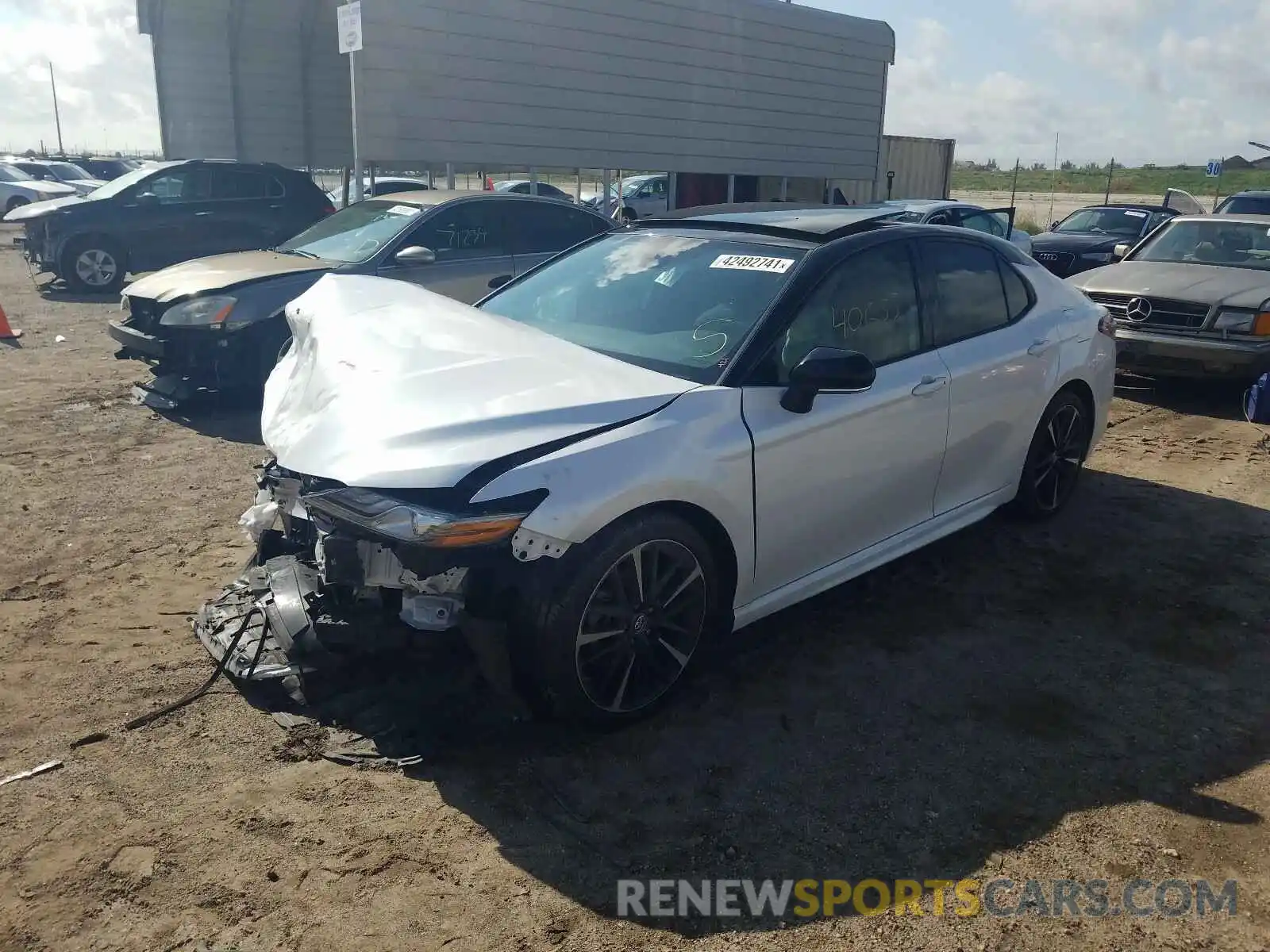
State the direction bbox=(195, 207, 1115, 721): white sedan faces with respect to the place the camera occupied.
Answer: facing the viewer and to the left of the viewer

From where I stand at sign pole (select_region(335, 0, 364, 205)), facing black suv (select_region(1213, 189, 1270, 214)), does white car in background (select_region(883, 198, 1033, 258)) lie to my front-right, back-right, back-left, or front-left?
front-right

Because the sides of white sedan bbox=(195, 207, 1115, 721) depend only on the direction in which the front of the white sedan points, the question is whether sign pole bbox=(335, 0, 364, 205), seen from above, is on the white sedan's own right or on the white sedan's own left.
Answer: on the white sedan's own right

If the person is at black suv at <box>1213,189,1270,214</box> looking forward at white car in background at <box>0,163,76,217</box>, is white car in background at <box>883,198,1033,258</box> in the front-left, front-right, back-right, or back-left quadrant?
front-left

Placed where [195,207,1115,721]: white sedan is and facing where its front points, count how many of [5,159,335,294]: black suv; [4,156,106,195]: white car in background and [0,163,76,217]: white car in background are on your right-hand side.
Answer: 3

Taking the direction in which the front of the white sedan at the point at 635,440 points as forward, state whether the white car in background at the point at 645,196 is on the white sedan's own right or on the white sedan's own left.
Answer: on the white sedan's own right

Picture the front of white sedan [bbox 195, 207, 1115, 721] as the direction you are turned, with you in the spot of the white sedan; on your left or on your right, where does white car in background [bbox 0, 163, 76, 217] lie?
on your right

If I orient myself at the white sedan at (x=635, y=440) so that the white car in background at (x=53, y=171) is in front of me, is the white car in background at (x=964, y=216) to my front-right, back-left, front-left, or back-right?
front-right

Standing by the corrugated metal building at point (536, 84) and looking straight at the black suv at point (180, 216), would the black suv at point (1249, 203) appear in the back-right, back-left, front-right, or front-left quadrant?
back-left

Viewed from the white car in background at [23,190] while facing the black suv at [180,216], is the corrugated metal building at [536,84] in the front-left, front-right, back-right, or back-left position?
front-left

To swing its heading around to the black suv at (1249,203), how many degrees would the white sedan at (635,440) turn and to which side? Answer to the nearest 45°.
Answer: approximately 180°
